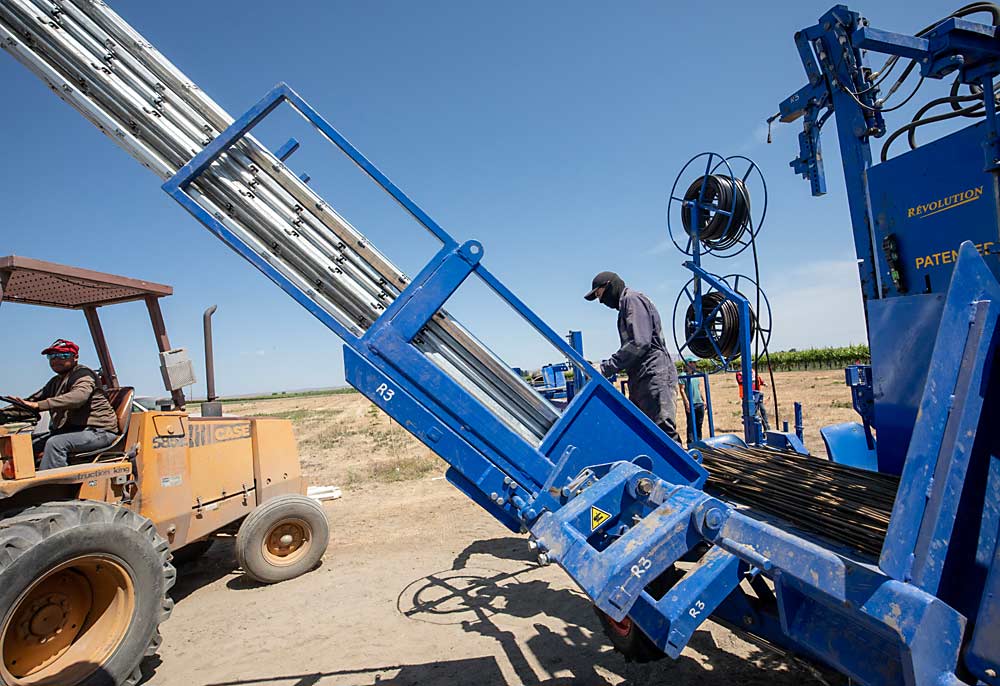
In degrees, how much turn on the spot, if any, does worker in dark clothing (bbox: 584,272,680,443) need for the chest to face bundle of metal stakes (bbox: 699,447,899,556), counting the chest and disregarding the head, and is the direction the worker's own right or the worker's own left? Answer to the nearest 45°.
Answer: approximately 135° to the worker's own left

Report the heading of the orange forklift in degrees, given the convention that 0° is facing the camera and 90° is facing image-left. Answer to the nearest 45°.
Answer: approximately 45°

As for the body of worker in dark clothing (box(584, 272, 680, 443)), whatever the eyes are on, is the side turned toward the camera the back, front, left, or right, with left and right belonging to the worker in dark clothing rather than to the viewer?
left

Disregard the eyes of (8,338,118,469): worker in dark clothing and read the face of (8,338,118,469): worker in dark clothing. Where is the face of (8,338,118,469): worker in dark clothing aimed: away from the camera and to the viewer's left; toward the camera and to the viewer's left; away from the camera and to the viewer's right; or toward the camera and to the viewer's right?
toward the camera and to the viewer's left

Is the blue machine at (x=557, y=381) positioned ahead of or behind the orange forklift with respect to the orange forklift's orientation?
behind
